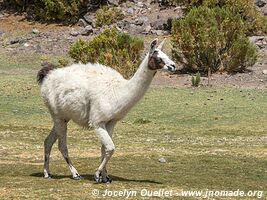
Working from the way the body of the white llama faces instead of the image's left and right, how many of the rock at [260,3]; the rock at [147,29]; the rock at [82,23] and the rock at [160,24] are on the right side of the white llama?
0

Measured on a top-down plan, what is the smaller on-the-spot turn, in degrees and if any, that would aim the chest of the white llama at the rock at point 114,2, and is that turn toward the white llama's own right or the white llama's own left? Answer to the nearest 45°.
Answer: approximately 90° to the white llama's own left

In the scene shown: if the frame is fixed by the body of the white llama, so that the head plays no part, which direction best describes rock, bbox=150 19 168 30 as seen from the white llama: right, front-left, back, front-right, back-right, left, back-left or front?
left

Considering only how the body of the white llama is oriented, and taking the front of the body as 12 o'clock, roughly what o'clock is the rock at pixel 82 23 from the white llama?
The rock is roughly at 9 o'clock from the white llama.

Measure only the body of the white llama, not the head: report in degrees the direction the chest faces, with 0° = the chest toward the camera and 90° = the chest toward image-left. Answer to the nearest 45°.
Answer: approximately 270°

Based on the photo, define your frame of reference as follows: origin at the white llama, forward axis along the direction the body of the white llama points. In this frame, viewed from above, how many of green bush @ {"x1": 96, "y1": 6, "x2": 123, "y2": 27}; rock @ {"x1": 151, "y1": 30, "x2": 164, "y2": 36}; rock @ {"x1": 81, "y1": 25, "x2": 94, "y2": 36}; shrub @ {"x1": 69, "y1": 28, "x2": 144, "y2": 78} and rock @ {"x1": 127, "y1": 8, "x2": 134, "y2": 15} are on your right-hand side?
0

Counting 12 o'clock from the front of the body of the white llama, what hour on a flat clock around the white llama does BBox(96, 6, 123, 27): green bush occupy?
The green bush is roughly at 9 o'clock from the white llama.

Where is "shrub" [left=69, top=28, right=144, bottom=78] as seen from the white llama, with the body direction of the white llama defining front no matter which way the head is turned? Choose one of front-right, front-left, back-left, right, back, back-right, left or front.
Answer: left

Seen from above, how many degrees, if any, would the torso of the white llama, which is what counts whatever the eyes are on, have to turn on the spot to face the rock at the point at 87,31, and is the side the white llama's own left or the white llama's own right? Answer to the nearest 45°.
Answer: approximately 90° to the white llama's own left

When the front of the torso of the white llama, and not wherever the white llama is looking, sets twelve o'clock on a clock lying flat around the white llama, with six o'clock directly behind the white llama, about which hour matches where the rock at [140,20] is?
The rock is roughly at 9 o'clock from the white llama.

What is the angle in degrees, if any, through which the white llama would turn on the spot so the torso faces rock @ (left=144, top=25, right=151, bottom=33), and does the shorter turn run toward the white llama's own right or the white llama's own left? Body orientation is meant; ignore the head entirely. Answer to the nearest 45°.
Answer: approximately 90° to the white llama's own left

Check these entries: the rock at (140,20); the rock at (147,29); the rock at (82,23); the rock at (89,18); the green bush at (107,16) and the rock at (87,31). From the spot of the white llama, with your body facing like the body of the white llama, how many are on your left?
6

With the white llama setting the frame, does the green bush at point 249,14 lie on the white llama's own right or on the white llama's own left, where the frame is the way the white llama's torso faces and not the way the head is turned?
on the white llama's own left

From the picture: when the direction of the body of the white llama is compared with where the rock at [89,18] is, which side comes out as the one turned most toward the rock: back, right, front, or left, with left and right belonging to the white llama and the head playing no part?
left

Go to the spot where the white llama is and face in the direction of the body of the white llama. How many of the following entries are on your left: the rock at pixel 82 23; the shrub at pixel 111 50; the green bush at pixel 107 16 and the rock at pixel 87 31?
4

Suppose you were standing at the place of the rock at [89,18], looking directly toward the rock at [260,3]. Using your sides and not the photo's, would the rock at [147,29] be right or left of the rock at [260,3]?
right
